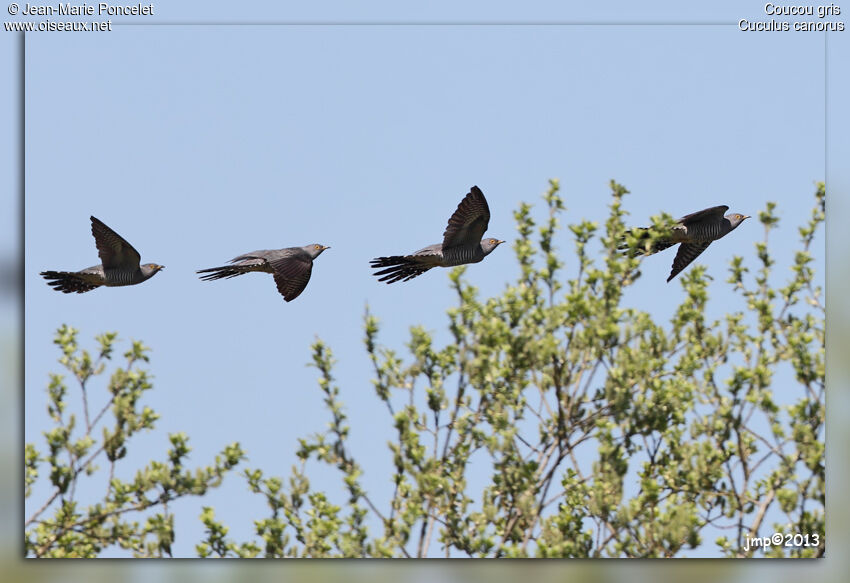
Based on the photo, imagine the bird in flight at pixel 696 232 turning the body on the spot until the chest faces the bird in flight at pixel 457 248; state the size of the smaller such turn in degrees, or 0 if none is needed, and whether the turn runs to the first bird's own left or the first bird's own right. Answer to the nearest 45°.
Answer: approximately 135° to the first bird's own right

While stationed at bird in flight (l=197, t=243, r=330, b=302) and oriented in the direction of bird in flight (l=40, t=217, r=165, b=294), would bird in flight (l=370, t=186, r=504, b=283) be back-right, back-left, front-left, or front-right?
back-left

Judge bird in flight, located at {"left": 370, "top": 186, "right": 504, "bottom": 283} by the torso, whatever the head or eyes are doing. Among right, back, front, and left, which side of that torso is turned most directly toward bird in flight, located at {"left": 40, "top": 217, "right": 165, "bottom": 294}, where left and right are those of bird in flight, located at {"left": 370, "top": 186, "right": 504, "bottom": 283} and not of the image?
back

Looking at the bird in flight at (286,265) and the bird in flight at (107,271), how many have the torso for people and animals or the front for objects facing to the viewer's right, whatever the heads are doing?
2

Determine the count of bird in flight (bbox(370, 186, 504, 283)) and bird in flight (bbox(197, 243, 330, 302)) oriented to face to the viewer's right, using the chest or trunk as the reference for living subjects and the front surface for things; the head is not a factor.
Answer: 2

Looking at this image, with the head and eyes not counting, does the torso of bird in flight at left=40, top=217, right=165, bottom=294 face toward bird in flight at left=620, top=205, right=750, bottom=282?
yes

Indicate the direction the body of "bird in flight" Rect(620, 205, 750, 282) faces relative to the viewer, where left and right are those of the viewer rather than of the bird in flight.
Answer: facing to the right of the viewer

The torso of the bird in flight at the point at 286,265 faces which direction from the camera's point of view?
to the viewer's right

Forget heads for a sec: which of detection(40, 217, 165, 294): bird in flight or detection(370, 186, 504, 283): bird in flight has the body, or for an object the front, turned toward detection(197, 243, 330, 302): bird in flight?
detection(40, 217, 165, 294): bird in flight

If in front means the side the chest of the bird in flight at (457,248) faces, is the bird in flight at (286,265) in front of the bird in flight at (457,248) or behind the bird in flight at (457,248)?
behind

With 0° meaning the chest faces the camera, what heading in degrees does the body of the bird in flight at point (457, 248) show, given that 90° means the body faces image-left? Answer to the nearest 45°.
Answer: approximately 270°
